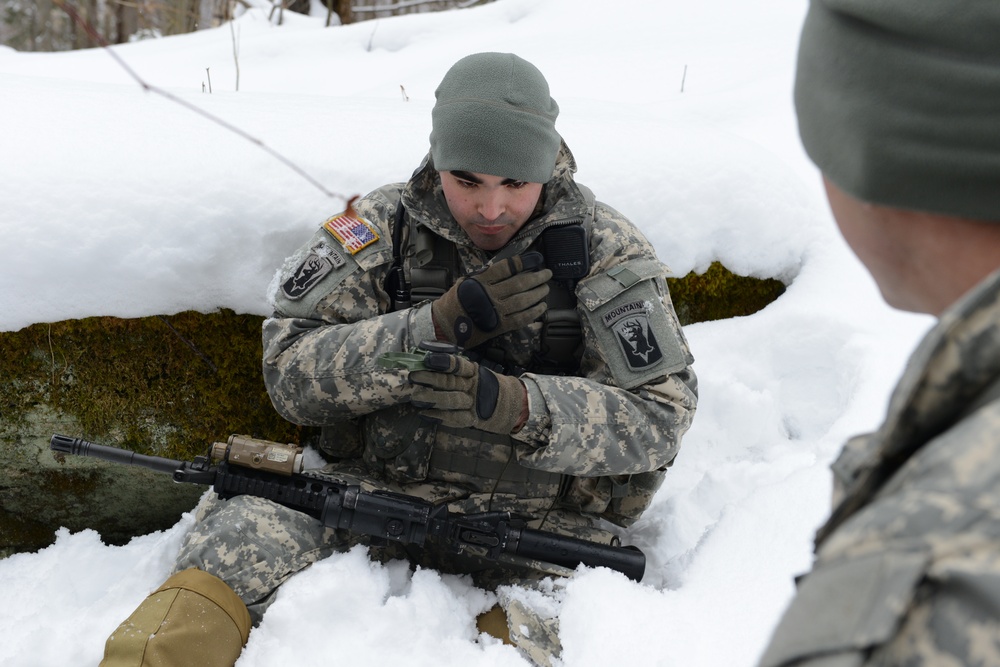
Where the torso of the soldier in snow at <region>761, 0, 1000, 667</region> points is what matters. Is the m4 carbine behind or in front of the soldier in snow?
in front

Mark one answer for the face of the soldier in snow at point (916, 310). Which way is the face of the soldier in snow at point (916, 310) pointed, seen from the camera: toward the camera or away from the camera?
away from the camera

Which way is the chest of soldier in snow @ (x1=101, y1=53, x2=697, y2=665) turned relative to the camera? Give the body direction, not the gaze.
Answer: toward the camera

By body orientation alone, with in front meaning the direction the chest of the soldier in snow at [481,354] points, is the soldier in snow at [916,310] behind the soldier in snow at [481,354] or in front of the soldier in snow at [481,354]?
in front

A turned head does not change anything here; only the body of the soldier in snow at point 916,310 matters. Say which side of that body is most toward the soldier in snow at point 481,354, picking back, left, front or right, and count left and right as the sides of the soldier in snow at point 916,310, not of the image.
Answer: front

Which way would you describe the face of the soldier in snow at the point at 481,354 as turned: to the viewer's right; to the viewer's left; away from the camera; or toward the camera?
toward the camera

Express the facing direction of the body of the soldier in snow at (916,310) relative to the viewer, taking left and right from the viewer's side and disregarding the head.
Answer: facing away from the viewer and to the left of the viewer

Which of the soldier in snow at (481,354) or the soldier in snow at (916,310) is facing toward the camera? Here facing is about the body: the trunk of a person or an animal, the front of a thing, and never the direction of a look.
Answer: the soldier in snow at (481,354)

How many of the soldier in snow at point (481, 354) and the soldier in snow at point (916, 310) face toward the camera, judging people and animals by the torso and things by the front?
1

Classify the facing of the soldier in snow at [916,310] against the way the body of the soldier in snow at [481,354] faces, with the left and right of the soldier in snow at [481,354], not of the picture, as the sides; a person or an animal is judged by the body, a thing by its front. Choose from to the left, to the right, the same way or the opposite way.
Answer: the opposite way
